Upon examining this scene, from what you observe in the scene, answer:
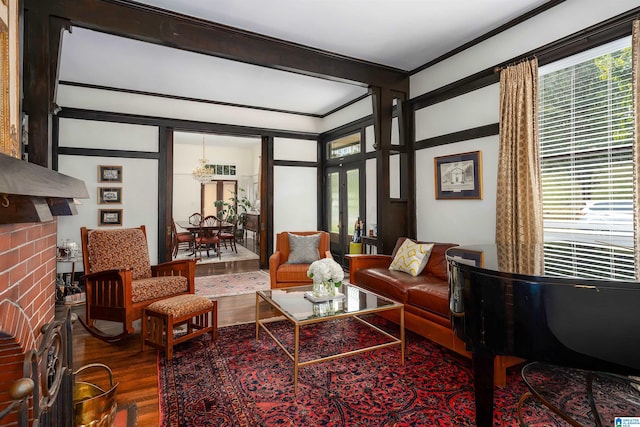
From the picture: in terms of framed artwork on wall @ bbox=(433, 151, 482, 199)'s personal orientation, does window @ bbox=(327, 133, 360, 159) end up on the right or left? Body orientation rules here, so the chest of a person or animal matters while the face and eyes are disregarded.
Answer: on its right

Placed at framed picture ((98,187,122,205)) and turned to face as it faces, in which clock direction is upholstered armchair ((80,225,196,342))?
The upholstered armchair is roughly at 12 o'clock from the framed picture.

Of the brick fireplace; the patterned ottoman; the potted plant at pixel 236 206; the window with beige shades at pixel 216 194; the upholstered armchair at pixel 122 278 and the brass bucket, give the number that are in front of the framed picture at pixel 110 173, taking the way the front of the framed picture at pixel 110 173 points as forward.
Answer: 4

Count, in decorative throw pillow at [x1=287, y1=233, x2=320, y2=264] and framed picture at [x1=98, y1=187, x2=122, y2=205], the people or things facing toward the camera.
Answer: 2

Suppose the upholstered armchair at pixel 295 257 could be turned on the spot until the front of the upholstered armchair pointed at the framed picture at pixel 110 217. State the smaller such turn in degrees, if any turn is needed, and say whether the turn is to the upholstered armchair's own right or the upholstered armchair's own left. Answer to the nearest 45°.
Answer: approximately 90° to the upholstered armchair's own right

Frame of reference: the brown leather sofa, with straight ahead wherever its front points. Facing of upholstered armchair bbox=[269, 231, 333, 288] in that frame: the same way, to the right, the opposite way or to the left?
to the left

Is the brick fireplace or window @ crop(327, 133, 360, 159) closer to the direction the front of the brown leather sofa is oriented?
the brick fireplace

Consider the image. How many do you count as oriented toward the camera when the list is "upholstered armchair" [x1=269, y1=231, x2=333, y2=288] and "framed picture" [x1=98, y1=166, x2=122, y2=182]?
2

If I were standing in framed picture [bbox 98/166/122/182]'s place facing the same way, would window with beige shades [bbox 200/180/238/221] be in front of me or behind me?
behind

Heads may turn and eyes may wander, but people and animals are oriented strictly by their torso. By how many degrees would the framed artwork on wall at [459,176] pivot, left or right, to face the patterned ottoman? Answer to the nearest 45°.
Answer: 0° — it already faces it
